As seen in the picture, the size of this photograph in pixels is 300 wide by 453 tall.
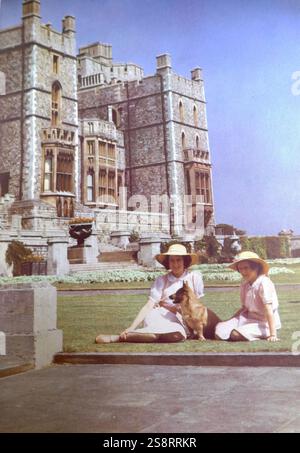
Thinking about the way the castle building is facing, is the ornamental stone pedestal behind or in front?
in front

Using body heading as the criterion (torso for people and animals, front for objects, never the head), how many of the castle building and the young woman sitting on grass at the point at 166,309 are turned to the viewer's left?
0

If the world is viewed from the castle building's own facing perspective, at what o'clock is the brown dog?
The brown dog is roughly at 1 o'clock from the castle building.

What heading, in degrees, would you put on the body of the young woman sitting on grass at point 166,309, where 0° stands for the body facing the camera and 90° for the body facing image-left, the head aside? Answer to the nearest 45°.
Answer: approximately 0°

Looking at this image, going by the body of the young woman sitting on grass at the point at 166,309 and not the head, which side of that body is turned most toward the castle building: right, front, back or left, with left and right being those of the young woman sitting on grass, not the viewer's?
back

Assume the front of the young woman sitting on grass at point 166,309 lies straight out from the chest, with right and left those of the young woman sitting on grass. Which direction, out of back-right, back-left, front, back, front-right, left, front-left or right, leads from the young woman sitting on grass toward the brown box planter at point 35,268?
back-right

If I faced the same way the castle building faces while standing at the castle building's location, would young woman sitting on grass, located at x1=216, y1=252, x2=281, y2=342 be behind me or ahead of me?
ahead

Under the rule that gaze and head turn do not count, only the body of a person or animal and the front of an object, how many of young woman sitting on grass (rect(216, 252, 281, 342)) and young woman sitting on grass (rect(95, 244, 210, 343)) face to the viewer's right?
0

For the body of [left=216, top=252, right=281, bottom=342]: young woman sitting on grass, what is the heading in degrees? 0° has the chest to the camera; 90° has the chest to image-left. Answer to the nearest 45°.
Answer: approximately 45°

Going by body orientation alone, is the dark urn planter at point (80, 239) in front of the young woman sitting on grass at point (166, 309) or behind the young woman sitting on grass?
behind
